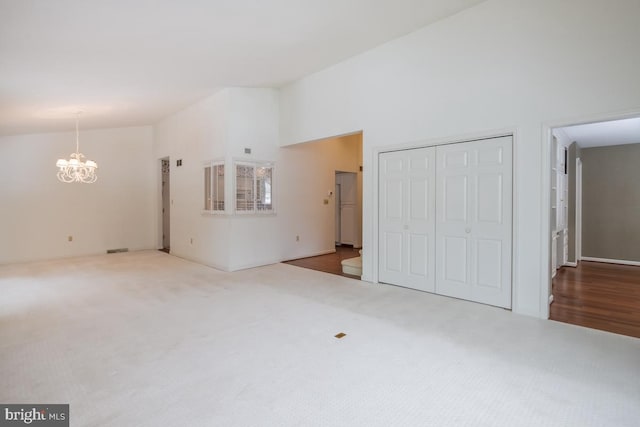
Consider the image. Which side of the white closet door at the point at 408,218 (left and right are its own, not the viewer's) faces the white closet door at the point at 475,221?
left

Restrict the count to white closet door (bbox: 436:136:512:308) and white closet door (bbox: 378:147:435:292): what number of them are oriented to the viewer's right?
0

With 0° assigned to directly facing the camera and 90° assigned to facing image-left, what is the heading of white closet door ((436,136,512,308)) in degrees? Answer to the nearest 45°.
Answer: approximately 45°

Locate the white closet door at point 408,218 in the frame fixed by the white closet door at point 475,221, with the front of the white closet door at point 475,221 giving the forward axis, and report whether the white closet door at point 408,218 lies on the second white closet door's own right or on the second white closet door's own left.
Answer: on the second white closet door's own right

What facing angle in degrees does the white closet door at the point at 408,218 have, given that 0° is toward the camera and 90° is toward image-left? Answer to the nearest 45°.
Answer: approximately 45°
